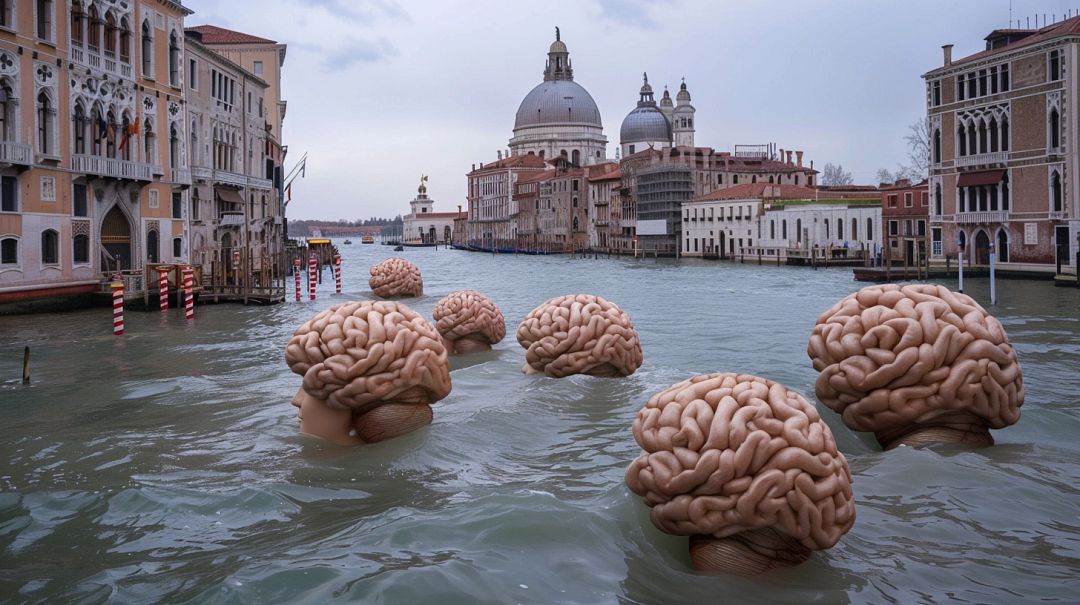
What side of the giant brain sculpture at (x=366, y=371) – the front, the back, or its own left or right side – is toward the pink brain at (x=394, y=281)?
right
